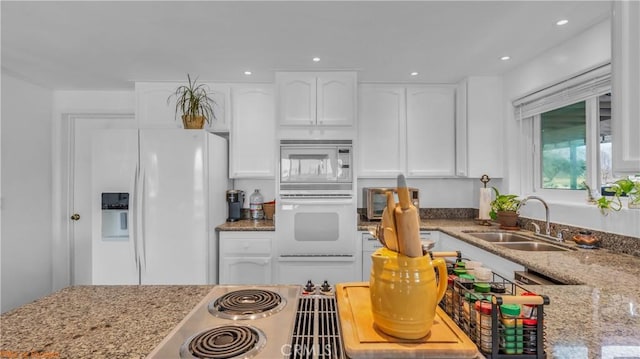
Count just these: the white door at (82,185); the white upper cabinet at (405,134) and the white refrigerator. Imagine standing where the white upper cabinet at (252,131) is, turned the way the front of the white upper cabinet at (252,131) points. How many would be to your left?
1

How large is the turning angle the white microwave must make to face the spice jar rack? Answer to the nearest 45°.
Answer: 0° — it already faces it

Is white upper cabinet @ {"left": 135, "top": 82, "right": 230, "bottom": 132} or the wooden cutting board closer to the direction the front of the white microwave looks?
the wooden cutting board

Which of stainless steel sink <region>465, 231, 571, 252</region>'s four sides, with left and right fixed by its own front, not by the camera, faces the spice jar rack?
left
